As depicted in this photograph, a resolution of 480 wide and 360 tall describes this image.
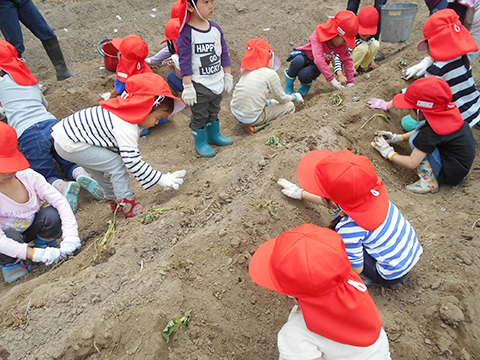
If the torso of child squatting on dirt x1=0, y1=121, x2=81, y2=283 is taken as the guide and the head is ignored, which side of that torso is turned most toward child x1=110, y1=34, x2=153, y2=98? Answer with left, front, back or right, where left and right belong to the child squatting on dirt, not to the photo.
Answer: left

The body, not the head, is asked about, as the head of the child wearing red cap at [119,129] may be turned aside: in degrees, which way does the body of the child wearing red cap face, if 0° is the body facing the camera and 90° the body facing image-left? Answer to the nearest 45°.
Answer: approximately 270°

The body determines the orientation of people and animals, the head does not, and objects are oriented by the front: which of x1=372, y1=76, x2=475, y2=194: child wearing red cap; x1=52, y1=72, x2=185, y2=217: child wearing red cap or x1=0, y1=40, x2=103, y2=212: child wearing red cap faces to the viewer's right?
x1=52, y1=72, x2=185, y2=217: child wearing red cap

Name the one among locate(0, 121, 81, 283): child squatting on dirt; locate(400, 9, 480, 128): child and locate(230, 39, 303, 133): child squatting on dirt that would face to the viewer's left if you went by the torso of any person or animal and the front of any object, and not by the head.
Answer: the child

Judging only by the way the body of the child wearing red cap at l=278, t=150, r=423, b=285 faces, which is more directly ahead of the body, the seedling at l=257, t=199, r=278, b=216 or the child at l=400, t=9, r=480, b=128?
the seedling

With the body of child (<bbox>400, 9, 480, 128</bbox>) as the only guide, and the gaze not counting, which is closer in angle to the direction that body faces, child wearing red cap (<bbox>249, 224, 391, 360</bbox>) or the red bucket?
the red bucket

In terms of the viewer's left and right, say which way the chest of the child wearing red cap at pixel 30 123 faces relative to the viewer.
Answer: facing away from the viewer and to the left of the viewer

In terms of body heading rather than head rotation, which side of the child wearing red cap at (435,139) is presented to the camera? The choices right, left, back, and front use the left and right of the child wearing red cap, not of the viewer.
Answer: left

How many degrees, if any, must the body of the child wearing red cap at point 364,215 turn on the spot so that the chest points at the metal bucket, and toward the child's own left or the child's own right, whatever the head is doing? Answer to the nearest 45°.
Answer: approximately 45° to the child's own right

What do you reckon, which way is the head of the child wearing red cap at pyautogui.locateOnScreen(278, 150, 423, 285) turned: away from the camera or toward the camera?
away from the camera

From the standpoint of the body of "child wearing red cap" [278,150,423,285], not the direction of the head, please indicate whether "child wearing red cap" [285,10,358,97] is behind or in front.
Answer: in front

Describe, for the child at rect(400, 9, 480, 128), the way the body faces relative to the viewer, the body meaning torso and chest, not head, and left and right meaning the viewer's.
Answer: facing to the left of the viewer

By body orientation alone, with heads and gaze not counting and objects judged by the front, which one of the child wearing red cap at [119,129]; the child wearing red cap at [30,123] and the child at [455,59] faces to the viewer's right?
the child wearing red cap at [119,129]
